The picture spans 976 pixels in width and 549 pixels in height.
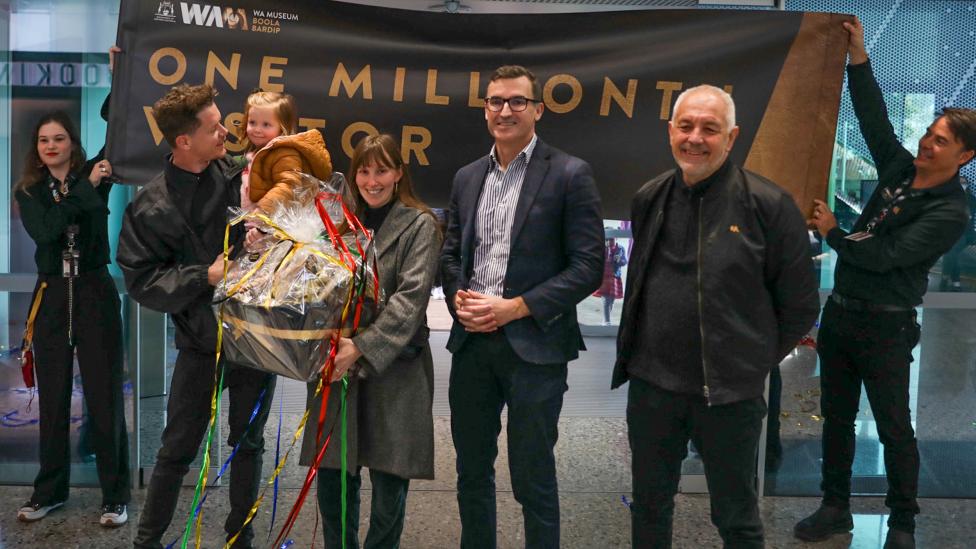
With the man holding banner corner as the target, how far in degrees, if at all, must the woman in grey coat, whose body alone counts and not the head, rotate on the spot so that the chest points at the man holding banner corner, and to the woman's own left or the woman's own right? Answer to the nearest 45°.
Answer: approximately 135° to the woman's own left

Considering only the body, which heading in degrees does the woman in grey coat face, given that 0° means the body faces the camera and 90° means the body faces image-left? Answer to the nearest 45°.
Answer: approximately 45°

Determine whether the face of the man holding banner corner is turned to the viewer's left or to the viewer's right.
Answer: to the viewer's left

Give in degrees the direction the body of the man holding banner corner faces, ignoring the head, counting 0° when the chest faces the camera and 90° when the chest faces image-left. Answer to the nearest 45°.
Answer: approximately 45°

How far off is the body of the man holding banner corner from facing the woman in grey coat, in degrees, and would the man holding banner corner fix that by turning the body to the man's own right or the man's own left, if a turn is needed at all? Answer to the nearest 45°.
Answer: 0° — they already face them

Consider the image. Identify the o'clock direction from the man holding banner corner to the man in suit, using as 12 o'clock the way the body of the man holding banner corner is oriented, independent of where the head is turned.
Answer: The man in suit is roughly at 12 o'clock from the man holding banner corner.
